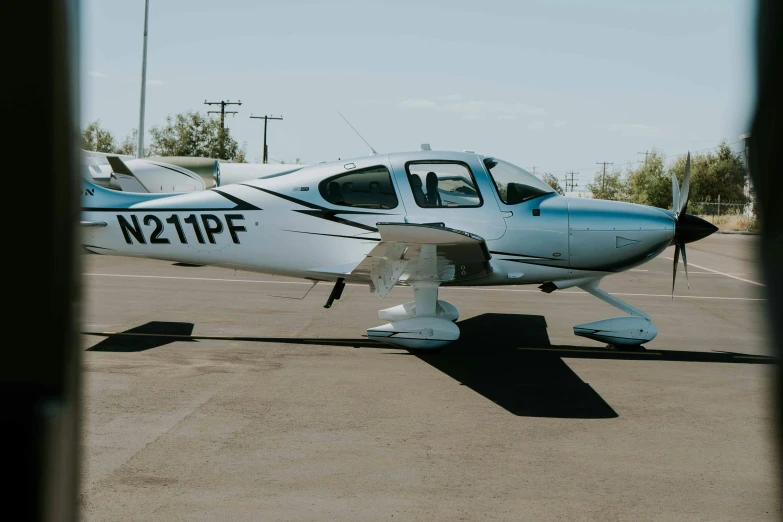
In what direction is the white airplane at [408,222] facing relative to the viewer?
to the viewer's right

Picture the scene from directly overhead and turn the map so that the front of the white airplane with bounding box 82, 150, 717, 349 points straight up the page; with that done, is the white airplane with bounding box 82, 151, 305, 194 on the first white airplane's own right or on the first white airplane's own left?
on the first white airplane's own left

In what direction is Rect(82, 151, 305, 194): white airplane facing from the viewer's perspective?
to the viewer's right

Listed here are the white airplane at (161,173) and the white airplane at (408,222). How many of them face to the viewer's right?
2

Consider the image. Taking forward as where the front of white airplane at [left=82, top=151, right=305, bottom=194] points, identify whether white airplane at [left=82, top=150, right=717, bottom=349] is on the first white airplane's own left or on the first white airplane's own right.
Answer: on the first white airplane's own right
